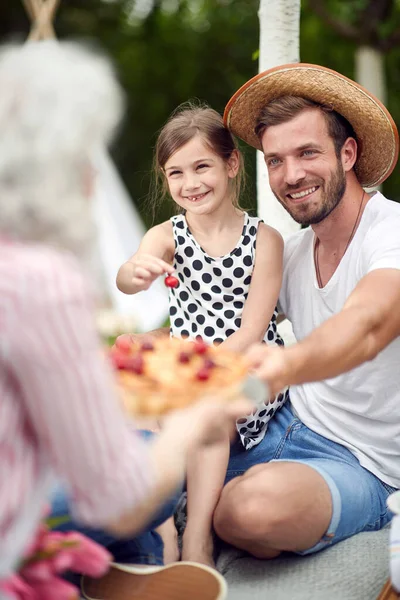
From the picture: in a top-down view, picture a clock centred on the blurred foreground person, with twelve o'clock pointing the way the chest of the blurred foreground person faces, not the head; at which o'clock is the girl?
The girl is roughly at 11 o'clock from the blurred foreground person.

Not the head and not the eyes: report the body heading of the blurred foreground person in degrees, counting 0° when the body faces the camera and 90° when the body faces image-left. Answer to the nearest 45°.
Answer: approximately 225°

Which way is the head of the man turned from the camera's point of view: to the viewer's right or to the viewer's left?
to the viewer's left

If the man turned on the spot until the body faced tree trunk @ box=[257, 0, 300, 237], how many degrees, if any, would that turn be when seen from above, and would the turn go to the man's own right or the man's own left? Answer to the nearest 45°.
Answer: approximately 135° to the man's own right

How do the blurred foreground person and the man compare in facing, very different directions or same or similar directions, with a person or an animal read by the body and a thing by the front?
very different directions

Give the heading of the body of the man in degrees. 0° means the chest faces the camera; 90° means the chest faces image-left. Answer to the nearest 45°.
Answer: approximately 45°
